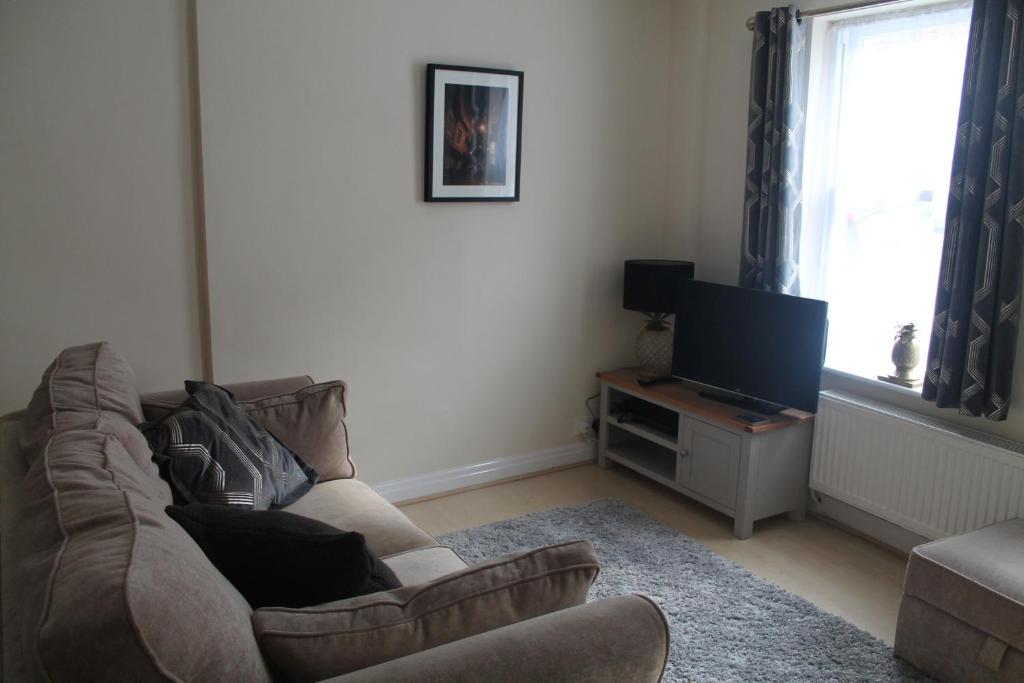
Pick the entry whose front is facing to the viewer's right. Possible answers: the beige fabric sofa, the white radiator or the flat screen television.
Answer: the beige fabric sofa

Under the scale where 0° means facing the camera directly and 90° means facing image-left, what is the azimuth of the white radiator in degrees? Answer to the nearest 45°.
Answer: approximately 45°

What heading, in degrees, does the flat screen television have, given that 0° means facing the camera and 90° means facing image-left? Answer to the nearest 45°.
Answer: approximately 45°

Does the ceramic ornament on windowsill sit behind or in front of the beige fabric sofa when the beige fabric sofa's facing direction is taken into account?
in front

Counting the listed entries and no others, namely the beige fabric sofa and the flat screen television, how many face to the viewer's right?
1

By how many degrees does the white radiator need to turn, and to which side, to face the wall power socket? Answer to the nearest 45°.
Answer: approximately 45° to its right

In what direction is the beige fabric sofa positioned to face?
to the viewer's right

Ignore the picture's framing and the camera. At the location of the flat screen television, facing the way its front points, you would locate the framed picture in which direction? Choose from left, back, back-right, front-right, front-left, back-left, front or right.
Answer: front-right

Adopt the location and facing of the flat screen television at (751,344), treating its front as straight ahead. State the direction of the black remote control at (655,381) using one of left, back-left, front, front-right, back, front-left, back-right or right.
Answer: right

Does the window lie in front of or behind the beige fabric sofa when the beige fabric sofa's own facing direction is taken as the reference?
in front

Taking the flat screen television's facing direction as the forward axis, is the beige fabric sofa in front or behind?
in front

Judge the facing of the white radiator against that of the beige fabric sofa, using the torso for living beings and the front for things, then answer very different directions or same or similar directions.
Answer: very different directions

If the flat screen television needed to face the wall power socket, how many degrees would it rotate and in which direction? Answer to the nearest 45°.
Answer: approximately 90° to its right

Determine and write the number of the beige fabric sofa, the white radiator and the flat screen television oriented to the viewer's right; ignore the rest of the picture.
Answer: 1
